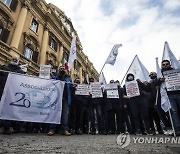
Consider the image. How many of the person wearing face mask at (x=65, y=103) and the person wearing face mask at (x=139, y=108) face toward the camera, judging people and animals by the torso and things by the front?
2

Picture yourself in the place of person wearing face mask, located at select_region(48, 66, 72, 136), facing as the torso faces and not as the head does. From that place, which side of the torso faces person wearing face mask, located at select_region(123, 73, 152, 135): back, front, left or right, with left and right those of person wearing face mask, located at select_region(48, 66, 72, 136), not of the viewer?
left

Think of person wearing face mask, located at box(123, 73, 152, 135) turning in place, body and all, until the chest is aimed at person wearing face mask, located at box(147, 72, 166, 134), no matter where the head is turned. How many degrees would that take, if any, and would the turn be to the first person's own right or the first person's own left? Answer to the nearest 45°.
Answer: approximately 135° to the first person's own left

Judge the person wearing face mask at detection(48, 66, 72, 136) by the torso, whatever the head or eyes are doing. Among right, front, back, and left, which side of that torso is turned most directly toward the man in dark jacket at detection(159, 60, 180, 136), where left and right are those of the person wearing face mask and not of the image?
left

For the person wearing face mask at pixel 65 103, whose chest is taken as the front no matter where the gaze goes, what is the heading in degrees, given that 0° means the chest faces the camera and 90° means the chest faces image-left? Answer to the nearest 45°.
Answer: approximately 0°

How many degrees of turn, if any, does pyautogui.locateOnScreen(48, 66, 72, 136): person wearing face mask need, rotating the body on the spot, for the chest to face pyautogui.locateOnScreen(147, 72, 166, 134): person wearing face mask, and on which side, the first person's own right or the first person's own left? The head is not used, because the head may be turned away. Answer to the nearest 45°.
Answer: approximately 90° to the first person's own left

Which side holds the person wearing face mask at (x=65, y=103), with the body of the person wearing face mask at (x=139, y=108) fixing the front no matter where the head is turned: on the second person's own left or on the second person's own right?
on the second person's own right
